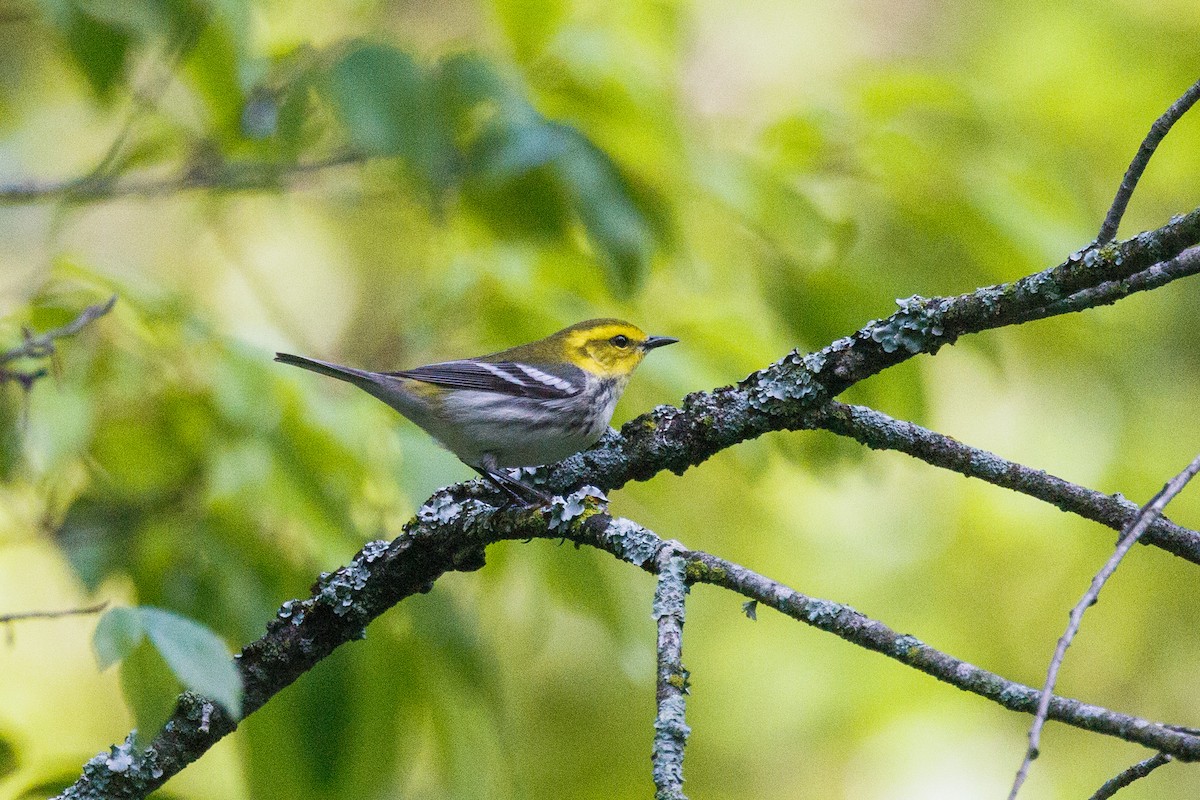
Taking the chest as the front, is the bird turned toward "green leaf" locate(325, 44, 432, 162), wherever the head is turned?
no

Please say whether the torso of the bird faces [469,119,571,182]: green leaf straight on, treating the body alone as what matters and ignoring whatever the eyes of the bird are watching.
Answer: no

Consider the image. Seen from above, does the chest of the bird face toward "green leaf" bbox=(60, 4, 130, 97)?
no

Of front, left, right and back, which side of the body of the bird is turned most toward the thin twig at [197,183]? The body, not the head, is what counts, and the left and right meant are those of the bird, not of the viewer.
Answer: left

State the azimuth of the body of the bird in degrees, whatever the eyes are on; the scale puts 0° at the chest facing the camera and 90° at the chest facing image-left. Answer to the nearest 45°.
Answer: approximately 270°
